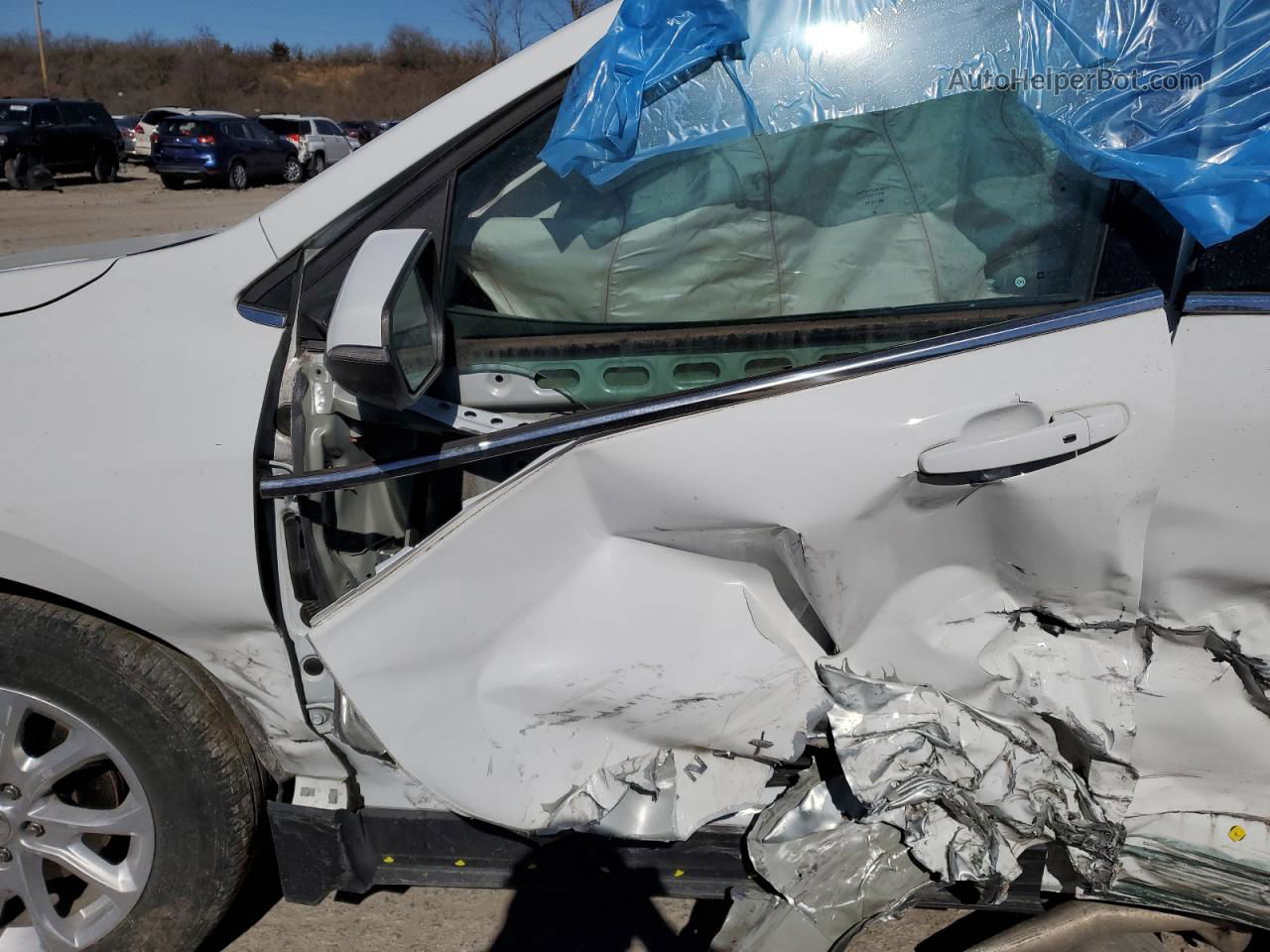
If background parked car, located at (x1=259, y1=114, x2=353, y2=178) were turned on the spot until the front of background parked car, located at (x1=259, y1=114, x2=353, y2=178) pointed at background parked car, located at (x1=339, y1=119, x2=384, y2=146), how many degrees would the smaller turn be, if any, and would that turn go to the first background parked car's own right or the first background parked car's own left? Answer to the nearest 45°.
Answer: approximately 45° to the first background parked car's own left

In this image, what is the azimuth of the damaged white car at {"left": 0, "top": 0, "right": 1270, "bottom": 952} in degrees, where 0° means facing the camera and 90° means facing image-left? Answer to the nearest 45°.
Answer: approximately 90°

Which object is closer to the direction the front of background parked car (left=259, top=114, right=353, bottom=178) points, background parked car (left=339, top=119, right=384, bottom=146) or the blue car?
the background parked car

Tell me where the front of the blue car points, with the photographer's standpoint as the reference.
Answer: facing away from the viewer and to the right of the viewer

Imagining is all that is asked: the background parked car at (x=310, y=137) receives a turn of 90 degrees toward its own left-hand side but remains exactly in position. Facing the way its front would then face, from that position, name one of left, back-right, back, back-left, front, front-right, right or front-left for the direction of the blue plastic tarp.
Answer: back-left

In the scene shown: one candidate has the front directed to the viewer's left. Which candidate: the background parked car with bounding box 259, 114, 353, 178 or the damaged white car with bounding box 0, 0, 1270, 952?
the damaged white car

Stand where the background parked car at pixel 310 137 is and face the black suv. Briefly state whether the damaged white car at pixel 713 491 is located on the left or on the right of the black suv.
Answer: left

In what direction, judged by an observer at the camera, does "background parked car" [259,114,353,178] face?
facing away from the viewer and to the right of the viewer

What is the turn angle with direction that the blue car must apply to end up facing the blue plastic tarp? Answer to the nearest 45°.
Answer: approximately 135° to its right

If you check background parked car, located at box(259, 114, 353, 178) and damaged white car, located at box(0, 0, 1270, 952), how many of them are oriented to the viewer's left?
1

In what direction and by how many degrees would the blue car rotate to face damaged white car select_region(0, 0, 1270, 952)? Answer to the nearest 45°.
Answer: approximately 135° to its right

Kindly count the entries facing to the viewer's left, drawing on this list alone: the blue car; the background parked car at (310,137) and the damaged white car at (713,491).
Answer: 1

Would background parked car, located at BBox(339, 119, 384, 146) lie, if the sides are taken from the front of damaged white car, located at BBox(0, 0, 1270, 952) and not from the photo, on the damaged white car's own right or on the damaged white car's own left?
on the damaged white car's own right

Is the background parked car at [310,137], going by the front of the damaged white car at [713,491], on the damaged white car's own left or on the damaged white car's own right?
on the damaged white car's own right

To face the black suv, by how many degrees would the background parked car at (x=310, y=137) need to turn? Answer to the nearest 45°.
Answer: approximately 180°
